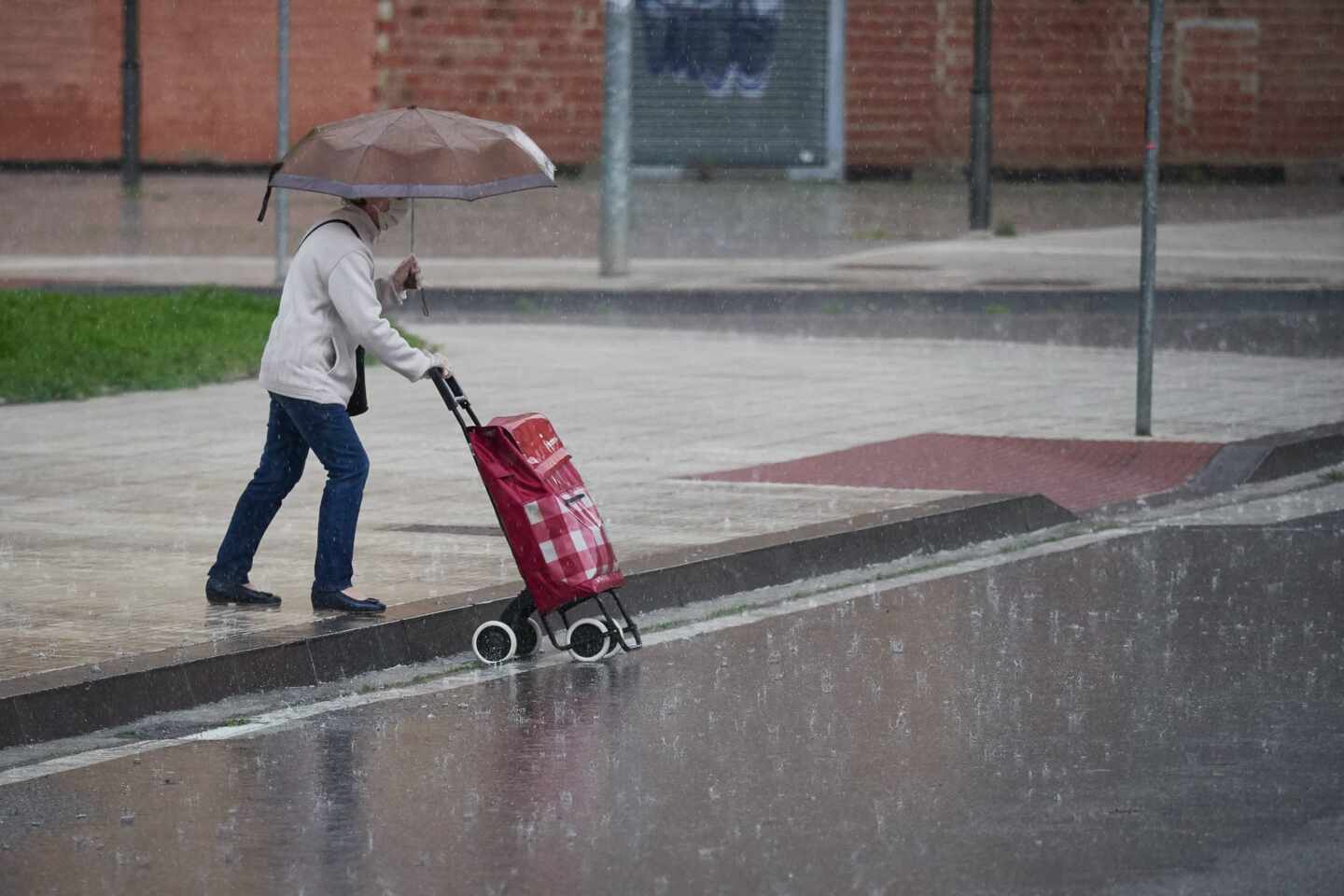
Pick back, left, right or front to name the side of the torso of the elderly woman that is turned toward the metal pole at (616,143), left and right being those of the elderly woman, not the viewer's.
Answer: left

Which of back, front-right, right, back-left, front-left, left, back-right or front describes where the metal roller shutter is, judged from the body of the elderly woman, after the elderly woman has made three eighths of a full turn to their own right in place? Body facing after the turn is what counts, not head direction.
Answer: back-right

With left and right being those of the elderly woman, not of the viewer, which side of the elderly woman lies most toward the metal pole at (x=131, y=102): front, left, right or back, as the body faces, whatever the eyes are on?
left

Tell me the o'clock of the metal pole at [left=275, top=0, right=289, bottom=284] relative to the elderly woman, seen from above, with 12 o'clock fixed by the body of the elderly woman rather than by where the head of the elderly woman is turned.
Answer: The metal pole is roughly at 9 o'clock from the elderly woman.

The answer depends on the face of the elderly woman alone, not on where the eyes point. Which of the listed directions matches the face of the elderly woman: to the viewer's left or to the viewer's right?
to the viewer's right

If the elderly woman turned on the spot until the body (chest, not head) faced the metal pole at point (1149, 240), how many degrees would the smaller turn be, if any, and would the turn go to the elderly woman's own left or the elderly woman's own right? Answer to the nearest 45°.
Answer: approximately 45° to the elderly woman's own left

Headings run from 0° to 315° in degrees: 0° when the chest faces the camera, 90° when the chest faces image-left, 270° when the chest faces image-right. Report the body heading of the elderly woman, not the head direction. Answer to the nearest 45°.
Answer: approximately 270°

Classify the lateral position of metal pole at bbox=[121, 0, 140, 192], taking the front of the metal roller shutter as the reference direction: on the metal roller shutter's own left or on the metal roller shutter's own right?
on the metal roller shutter's own right
